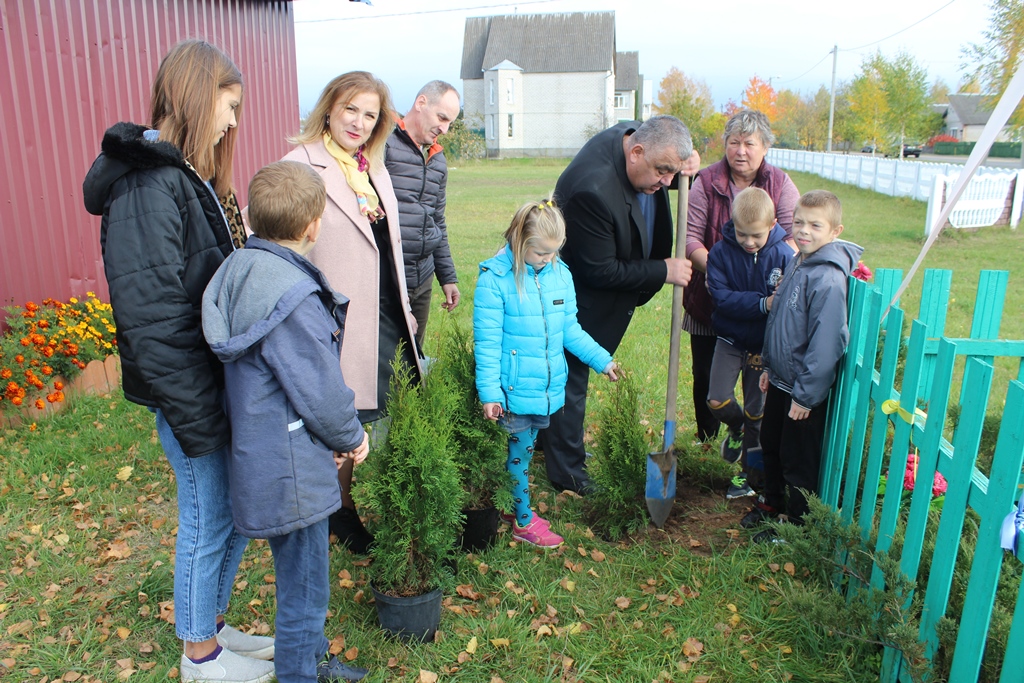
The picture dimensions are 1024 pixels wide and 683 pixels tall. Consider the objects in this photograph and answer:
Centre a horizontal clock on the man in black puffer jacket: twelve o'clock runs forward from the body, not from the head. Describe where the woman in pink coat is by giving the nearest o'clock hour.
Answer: The woman in pink coat is roughly at 2 o'clock from the man in black puffer jacket.

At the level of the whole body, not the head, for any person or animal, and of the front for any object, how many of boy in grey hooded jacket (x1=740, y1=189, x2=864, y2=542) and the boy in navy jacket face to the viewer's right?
0

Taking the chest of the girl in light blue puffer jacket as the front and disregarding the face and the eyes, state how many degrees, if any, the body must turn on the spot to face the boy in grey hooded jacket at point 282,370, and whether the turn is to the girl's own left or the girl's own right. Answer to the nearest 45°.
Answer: approximately 90° to the girl's own right

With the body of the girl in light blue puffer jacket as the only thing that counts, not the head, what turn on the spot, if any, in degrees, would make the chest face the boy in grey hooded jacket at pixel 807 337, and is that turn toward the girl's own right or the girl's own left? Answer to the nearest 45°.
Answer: approximately 45° to the girl's own left

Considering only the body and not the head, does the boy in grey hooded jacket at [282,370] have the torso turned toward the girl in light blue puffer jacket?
yes

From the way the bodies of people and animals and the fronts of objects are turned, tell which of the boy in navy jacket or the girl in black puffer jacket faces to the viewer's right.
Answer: the girl in black puffer jacket

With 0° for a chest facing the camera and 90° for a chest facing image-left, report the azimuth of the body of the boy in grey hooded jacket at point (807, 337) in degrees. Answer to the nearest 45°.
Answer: approximately 45°

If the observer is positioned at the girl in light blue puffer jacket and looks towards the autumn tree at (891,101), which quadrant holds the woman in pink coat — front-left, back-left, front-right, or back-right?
back-left

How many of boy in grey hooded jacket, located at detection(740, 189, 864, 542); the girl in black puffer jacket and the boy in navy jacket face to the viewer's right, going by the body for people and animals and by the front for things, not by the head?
1

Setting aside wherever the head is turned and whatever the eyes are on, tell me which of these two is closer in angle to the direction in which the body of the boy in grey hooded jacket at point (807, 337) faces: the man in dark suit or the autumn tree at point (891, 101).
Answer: the man in dark suit

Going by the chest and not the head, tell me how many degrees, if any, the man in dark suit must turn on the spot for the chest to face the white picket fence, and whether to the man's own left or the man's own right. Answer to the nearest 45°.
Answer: approximately 90° to the man's own left

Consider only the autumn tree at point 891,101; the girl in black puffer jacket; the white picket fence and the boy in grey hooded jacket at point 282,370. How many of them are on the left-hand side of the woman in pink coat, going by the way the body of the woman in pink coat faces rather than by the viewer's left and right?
2

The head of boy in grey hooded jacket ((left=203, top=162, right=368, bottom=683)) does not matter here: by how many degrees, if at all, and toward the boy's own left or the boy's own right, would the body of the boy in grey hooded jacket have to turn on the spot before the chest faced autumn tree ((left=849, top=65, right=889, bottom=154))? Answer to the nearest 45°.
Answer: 0° — they already face it

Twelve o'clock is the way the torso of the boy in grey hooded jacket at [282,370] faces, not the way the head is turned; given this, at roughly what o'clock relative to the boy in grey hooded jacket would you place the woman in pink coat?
The woman in pink coat is roughly at 11 o'clock from the boy in grey hooded jacket.

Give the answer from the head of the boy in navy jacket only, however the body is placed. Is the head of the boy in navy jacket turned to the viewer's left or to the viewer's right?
to the viewer's left

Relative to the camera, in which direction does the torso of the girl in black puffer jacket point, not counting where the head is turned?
to the viewer's right

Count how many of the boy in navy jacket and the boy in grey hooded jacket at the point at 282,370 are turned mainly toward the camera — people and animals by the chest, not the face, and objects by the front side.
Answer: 1
